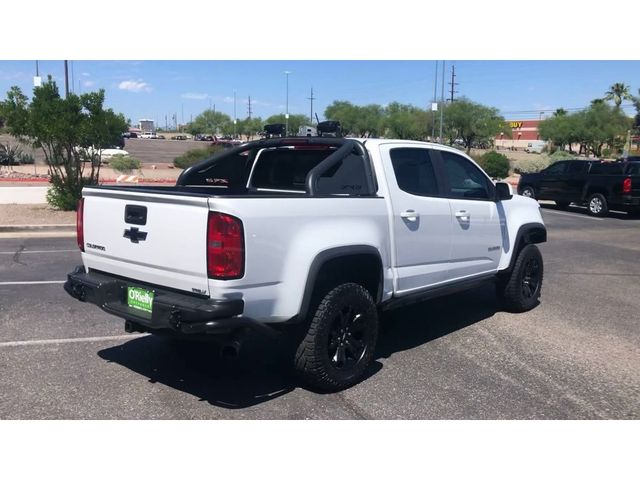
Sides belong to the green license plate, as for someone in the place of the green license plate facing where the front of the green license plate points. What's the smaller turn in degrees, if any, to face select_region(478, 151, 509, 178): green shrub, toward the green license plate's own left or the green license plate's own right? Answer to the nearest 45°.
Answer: approximately 180°

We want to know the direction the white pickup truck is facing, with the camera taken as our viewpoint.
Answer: facing away from the viewer and to the right of the viewer

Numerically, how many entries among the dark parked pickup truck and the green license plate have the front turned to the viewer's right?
0

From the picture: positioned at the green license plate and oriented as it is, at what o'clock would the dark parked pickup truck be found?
The dark parked pickup truck is roughly at 6 o'clock from the green license plate.

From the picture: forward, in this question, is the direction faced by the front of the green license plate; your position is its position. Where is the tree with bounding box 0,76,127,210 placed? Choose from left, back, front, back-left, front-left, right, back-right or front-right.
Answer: back-right

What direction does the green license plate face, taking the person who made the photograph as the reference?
facing the viewer and to the left of the viewer

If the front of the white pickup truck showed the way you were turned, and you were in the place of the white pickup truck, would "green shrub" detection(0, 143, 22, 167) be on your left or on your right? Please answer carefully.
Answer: on your left

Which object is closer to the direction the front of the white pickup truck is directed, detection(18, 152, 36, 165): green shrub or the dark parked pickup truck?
the dark parked pickup truck

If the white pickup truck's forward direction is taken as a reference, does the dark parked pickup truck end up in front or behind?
in front

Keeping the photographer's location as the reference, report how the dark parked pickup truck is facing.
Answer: facing away from the viewer and to the left of the viewer

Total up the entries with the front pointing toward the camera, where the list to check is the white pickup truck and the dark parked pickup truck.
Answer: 0

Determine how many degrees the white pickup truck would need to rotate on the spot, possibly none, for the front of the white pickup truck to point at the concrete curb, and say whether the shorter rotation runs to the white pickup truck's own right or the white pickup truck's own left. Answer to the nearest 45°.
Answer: approximately 90° to the white pickup truck's own left

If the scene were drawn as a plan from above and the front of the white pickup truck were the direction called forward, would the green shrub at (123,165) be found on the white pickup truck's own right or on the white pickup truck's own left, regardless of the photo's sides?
on the white pickup truck's own left

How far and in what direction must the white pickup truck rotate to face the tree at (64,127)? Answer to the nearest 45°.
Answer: approximately 90° to its left
